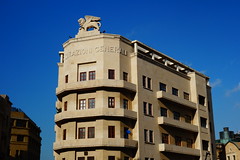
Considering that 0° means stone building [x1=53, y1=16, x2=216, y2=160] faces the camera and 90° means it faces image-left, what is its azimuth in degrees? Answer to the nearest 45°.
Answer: approximately 0°
